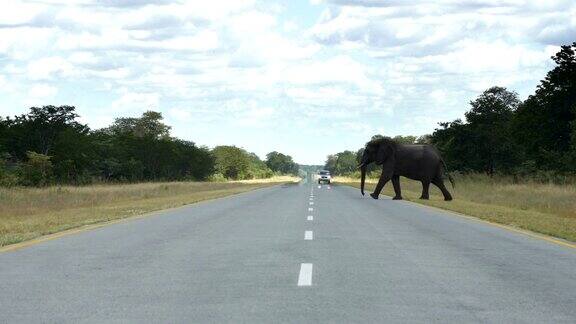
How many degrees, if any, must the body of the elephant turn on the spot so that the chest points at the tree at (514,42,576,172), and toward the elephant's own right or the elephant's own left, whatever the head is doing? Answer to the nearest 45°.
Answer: approximately 135° to the elephant's own right

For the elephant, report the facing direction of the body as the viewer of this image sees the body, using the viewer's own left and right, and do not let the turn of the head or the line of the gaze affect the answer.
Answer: facing to the left of the viewer
